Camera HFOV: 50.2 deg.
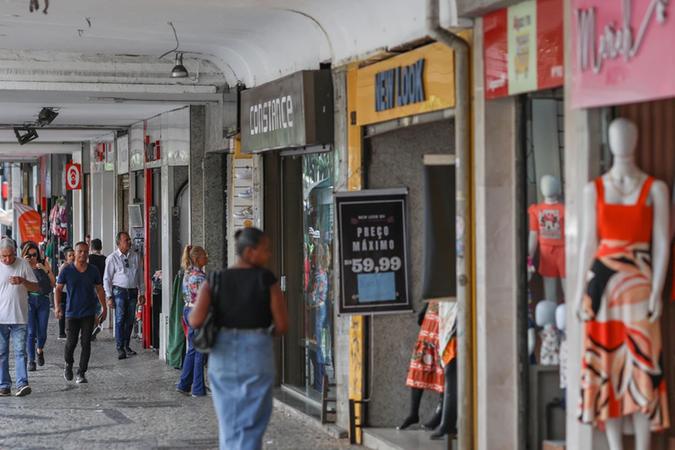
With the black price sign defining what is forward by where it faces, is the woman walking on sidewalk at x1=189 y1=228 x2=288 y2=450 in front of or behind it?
in front

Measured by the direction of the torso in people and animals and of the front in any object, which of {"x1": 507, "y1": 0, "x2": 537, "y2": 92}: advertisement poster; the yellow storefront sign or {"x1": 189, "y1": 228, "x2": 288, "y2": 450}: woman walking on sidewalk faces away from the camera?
the woman walking on sidewalk

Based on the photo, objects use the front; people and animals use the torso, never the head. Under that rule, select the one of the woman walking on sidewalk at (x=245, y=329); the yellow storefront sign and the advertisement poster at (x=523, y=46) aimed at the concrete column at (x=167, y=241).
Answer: the woman walking on sidewalk

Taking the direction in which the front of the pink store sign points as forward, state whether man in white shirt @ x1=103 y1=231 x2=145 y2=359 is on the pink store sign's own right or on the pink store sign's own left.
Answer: on the pink store sign's own right

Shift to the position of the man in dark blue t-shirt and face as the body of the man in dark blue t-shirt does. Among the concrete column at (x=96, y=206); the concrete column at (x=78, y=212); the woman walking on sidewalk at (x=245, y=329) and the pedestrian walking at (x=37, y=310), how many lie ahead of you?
1

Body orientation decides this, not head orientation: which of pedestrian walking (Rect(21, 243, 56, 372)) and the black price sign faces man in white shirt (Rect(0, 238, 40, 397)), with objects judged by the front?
the pedestrian walking

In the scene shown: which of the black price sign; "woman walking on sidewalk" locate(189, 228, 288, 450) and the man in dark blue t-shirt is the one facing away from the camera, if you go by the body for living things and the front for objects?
the woman walking on sidewalk

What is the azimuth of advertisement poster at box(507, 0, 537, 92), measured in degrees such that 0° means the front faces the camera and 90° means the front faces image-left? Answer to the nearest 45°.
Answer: approximately 45°

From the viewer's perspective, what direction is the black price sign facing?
toward the camera

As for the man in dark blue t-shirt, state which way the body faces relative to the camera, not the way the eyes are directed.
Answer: toward the camera

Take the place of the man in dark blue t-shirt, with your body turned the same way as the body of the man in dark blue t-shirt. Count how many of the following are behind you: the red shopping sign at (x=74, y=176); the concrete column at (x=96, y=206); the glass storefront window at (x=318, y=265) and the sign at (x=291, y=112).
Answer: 2

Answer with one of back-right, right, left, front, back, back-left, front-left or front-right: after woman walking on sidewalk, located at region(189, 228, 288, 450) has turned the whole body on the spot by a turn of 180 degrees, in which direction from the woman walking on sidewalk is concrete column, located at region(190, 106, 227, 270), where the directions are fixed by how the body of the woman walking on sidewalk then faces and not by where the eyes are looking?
back

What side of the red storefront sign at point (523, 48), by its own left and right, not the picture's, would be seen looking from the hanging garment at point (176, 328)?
right

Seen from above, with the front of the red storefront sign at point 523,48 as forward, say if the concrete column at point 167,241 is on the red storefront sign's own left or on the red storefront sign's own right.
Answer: on the red storefront sign's own right

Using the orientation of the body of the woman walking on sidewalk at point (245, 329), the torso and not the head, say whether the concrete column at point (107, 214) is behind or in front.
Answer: in front

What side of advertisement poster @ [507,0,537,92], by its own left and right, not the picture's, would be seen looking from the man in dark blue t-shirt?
right

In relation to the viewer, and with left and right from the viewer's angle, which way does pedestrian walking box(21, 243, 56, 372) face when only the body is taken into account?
facing the viewer
